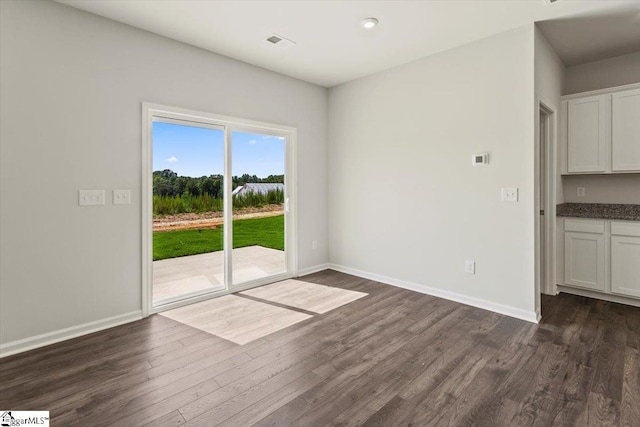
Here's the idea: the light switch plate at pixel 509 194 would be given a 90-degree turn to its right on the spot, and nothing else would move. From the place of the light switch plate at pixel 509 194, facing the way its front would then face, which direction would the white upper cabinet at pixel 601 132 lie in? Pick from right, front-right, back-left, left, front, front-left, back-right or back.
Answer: back-right

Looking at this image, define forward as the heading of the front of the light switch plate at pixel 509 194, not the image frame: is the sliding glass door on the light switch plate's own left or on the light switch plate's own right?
on the light switch plate's own right

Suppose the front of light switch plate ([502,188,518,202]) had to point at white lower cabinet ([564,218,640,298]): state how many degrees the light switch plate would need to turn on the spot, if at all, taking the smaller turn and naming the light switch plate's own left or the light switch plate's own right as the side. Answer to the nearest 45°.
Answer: approximately 135° to the light switch plate's own left

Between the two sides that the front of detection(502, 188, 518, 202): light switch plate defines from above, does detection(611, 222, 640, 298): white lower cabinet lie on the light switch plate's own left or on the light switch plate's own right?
on the light switch plate's own left

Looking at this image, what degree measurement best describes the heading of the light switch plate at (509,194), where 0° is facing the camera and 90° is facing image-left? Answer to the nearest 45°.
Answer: approximately 0°
